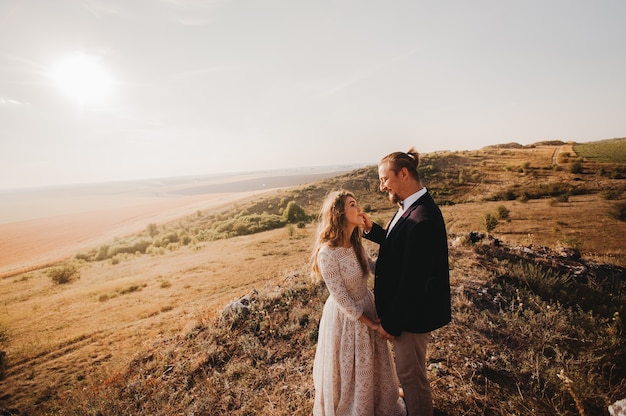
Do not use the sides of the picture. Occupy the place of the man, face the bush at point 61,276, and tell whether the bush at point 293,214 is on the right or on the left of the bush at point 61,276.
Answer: right

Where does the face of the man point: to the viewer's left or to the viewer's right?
to the viewer's left

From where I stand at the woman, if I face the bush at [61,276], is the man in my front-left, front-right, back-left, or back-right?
back-right

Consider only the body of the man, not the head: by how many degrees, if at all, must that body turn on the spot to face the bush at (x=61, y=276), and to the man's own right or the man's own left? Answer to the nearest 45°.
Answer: approximately 45° to the man's own right

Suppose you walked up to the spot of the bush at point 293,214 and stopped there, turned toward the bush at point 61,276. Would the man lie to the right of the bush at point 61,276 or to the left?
left

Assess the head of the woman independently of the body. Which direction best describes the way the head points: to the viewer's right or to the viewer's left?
to the viewer's right

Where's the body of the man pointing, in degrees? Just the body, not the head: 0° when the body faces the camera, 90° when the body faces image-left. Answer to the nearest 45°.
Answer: approximately 90°
